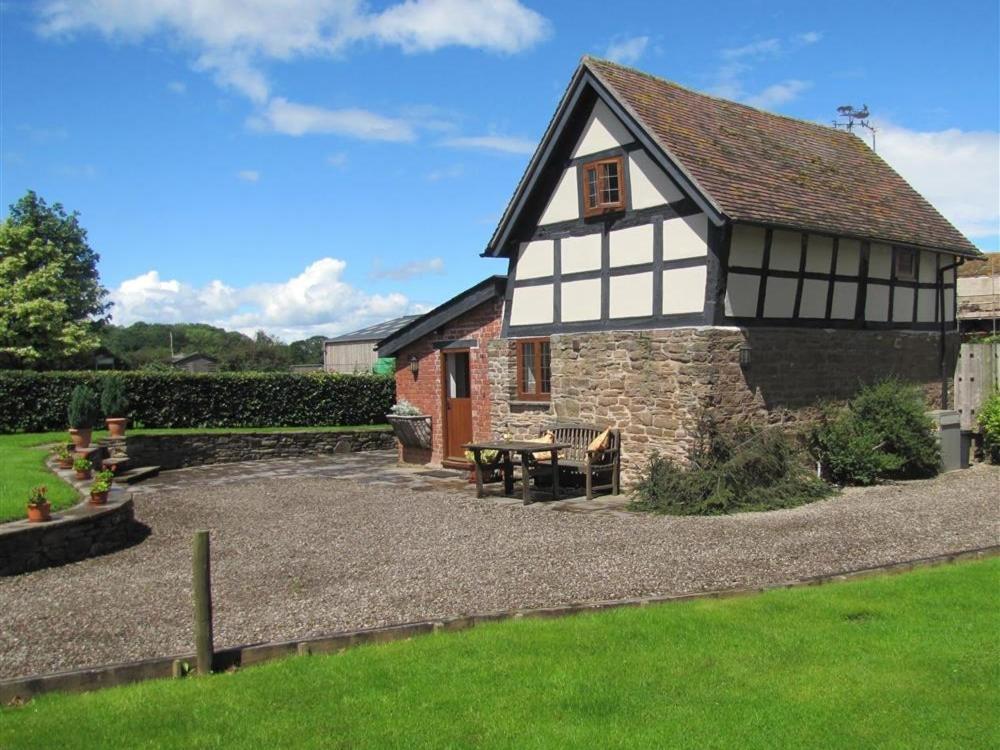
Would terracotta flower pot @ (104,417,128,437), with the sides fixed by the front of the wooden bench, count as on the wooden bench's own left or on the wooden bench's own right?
on the wooden bench's own right

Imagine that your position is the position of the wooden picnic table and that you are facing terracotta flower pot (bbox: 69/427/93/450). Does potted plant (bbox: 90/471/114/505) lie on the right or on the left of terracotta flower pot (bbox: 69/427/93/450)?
left

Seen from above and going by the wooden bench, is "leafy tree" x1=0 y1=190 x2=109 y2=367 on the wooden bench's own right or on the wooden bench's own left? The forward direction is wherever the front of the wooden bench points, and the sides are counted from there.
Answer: on the wooden bench's own right

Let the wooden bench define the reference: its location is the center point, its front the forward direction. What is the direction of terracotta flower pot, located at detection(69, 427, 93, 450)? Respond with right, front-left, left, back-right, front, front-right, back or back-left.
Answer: front-right

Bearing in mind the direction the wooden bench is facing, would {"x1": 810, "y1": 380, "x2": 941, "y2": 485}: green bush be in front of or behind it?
behind

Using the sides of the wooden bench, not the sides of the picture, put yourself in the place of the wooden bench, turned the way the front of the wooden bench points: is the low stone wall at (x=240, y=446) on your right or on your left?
on your right

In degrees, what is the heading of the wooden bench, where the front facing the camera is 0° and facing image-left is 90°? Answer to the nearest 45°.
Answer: approximately 45°

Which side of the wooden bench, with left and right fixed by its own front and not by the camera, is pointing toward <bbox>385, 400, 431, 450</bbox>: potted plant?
right
